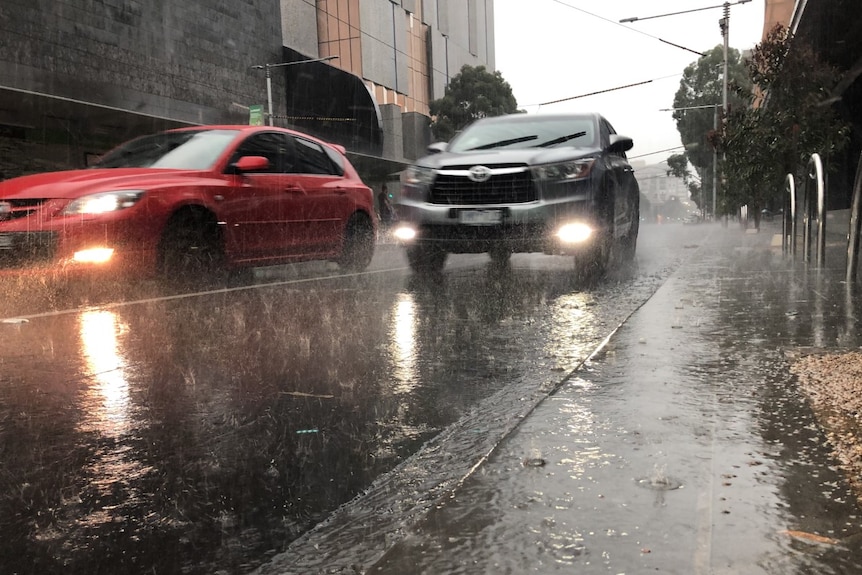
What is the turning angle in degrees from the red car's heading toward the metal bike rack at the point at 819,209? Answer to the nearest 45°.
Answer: approximately 135° to its left

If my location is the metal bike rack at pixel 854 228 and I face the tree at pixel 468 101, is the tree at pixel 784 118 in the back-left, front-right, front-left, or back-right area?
front-right

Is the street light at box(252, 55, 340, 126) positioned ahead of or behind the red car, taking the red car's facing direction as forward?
behind

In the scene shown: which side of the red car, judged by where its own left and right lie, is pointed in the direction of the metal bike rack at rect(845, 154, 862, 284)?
left

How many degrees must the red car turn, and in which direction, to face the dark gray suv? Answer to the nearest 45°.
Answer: approximately 135° to its left

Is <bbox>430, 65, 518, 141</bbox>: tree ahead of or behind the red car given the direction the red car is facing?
behind

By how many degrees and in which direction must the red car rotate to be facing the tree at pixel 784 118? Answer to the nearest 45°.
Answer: approximately 135° to its left

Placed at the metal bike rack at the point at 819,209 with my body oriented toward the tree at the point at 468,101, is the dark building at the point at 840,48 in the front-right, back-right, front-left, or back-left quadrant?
front-right

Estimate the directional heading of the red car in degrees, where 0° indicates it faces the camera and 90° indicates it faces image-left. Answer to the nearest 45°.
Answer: approximately 45°

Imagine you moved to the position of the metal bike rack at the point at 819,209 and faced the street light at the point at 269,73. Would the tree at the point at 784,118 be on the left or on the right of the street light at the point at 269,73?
right

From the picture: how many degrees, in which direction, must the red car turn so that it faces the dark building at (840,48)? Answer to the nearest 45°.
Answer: approximately 135° to its left
